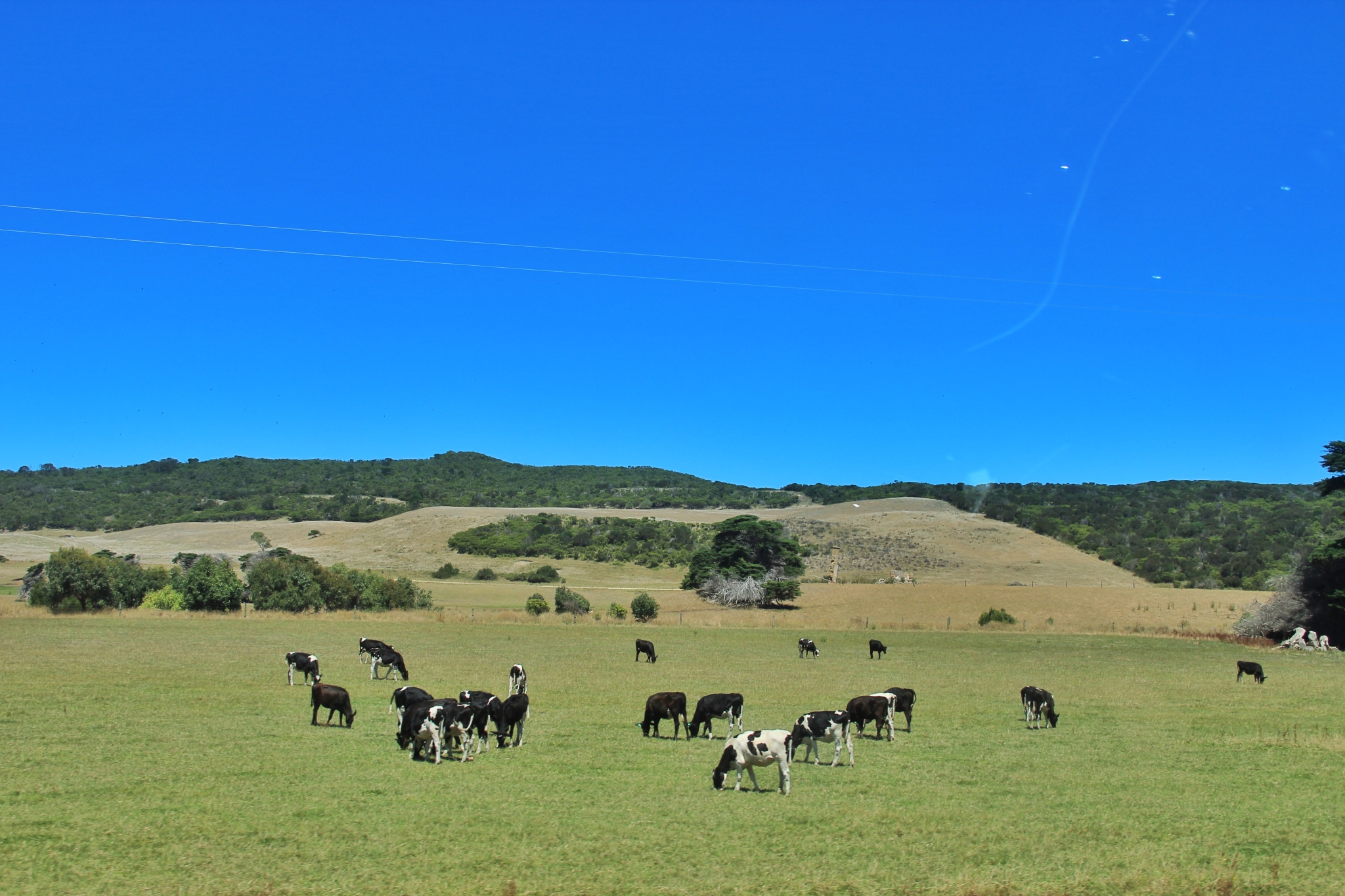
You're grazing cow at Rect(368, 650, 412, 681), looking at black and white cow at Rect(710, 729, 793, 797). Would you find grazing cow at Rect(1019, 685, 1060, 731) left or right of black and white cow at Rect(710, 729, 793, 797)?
left

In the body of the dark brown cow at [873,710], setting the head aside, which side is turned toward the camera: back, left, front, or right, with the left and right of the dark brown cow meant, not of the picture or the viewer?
left

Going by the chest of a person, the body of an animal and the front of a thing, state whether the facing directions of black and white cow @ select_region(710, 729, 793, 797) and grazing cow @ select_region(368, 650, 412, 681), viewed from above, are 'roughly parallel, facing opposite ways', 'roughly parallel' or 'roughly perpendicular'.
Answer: roughly parallel, facing opposite ways

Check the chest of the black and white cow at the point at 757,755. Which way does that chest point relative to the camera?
to the viewer's left

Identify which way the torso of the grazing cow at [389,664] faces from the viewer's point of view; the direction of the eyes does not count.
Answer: to the viewer's right

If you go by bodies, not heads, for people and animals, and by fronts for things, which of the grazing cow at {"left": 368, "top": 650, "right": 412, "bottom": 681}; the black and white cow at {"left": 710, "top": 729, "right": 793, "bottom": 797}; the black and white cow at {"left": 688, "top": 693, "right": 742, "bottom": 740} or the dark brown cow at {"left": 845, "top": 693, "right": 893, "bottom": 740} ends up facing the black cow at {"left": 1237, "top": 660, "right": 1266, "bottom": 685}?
the grazing cow

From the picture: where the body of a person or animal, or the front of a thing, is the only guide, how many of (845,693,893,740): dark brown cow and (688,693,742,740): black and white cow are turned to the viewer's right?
0

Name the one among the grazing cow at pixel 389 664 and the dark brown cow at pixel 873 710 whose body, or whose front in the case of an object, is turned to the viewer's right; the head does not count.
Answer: the grazing cow

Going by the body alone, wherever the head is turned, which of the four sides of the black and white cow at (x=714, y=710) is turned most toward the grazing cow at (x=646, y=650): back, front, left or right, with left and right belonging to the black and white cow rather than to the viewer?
right

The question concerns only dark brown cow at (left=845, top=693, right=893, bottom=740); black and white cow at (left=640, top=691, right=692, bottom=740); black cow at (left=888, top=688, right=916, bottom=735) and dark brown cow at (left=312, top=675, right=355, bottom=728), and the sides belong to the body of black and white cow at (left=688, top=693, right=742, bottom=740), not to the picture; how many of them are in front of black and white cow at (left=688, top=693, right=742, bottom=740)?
2

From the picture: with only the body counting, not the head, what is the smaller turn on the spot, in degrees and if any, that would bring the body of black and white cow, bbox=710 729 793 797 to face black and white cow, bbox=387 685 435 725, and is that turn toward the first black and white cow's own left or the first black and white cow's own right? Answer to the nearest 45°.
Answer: approximately 45° to the first black and white cow's own right

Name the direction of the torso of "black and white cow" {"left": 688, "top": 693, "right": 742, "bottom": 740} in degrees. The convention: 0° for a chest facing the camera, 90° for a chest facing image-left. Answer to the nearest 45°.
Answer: approximately 90°

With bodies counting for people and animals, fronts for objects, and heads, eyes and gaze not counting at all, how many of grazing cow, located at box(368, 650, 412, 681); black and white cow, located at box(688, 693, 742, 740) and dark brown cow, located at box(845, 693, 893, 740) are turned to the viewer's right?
1

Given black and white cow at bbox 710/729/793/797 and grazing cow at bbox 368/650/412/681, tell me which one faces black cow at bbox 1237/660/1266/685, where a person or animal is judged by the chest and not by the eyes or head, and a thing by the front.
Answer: the grazing cow
